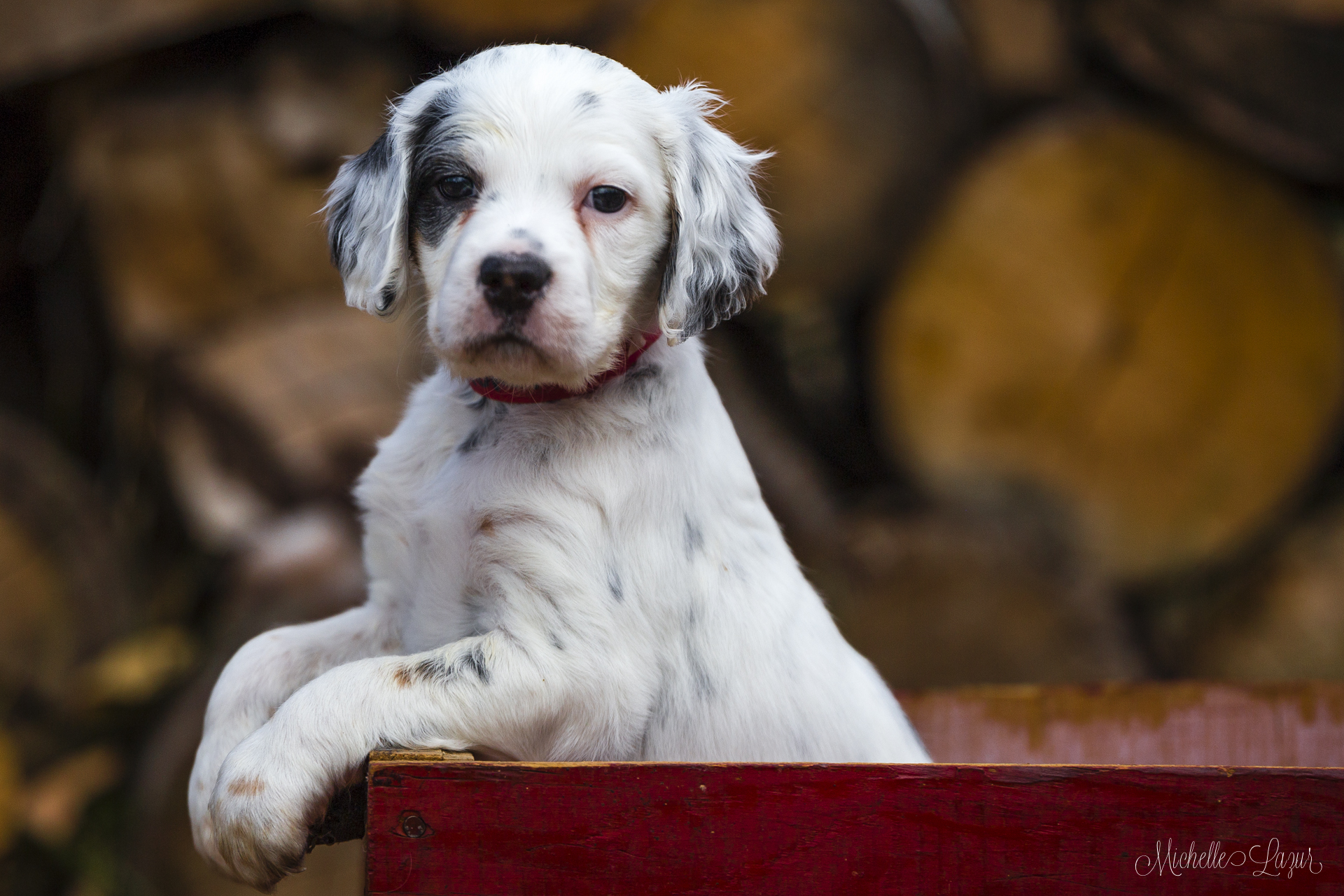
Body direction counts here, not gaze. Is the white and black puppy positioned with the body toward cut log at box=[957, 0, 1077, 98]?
no

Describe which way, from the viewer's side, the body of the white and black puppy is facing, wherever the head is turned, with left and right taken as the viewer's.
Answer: facing the viewer and to the left of the viewer

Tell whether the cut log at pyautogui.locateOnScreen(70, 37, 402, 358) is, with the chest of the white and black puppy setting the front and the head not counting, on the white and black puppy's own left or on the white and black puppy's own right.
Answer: on the white and black puppy's own right

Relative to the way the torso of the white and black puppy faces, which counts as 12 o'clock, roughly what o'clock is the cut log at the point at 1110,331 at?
The cut log is roughly at 6 o'clock from the white and black puppy.

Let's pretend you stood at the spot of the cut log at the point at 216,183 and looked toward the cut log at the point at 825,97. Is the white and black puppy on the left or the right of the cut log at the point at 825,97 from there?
right

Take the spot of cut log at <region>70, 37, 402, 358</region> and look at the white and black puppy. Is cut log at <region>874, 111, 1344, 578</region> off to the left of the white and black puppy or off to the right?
left

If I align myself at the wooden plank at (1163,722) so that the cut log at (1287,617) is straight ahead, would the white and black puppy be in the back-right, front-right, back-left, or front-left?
back-left

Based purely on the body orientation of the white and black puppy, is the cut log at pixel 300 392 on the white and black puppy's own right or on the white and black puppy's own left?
on the white and black puppy's own right

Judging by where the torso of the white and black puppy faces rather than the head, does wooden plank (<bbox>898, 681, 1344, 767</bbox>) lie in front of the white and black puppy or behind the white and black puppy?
behind

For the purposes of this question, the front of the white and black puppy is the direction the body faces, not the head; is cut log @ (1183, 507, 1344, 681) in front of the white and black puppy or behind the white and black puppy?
behind

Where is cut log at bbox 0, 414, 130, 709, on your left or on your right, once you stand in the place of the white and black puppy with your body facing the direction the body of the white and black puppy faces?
on your right
